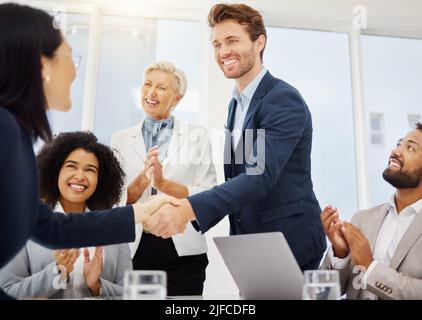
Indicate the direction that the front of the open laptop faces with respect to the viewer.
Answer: facing away from the viewer and to the right of the viewer

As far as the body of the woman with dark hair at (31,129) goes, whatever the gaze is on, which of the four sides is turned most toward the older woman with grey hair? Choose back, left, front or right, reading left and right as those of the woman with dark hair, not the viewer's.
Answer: front

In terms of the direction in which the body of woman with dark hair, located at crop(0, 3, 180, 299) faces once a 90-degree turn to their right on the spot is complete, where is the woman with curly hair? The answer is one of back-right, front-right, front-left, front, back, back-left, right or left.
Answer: back-left

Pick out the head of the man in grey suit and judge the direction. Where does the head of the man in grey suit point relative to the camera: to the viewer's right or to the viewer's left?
to the viewer's left

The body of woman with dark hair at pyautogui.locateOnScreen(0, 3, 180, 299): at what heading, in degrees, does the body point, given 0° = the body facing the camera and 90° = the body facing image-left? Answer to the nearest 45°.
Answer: approximately 225°

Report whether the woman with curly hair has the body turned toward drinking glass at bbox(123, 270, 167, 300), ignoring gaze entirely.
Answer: yes

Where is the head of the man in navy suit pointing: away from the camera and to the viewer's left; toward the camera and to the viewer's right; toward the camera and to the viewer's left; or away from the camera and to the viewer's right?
toward the camera and to the viewer's left

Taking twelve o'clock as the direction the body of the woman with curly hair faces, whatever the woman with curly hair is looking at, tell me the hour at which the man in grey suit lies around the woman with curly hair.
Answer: The man in grey suit is roughly at 10 o'clock from the woman with curly hair.

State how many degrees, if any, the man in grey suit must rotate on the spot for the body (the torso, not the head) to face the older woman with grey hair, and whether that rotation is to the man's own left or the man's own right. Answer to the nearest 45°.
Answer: approximately 45° to the man's own right

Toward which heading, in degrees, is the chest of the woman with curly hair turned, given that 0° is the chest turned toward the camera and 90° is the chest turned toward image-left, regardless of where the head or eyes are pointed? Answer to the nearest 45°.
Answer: approximately 0°

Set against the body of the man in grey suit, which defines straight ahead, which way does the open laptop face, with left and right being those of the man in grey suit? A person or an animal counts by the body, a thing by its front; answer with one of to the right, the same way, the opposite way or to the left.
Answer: the opposite way
